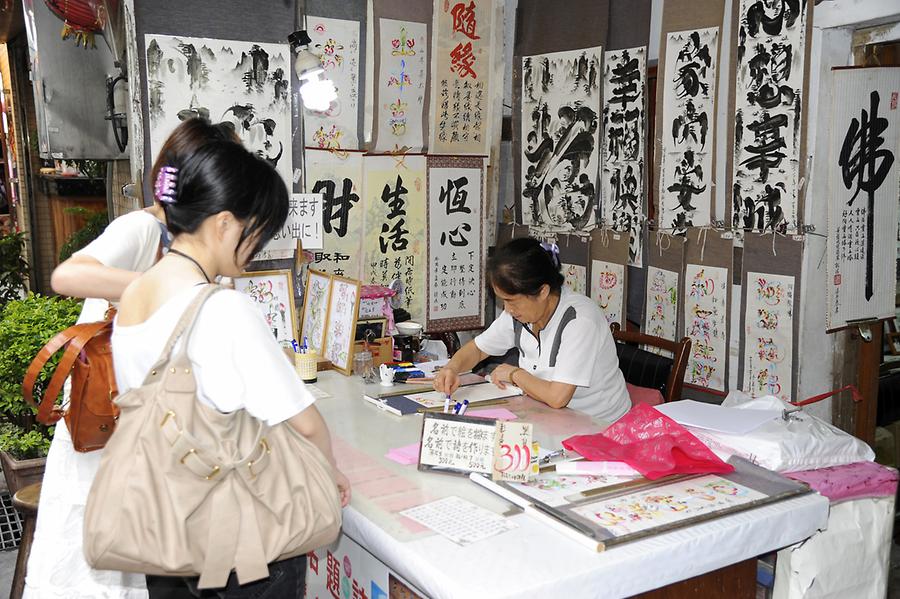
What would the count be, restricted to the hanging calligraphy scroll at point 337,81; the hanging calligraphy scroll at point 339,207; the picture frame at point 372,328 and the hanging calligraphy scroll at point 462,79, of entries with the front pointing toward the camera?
4

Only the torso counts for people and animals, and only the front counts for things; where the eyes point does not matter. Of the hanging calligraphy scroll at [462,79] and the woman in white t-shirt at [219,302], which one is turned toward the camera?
the hanging calligraphy scroll

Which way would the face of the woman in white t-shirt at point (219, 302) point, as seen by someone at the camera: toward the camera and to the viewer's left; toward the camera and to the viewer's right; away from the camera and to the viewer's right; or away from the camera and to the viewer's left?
away from the camera and to the viewer's right

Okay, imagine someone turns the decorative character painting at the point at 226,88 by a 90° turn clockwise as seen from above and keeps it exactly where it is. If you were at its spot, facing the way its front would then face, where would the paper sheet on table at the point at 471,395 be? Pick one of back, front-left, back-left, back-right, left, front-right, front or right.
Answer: back-left

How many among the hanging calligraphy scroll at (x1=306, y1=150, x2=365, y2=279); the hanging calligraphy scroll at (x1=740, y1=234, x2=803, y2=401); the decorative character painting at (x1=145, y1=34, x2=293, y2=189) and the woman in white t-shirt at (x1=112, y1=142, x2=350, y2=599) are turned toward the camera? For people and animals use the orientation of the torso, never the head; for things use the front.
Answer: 3

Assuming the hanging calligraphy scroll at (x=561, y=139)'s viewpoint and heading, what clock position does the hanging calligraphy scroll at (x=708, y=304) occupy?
the hanging calligraphy scroll at (x=708, y=304) is roughly at 9 o'clock from the hanging calligraphy scroll at (x=561, y=139).

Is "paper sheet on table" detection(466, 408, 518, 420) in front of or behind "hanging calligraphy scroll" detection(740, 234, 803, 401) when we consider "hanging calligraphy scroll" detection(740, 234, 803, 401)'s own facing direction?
in front

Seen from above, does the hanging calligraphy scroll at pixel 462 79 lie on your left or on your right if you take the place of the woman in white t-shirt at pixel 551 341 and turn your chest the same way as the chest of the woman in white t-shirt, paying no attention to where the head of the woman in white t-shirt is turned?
on your right

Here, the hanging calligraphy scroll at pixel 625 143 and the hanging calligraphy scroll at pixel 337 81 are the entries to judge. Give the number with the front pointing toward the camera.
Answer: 2

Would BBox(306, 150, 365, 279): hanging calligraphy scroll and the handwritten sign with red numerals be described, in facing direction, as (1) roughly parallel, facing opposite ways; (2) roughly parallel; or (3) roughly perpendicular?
roughly parallel

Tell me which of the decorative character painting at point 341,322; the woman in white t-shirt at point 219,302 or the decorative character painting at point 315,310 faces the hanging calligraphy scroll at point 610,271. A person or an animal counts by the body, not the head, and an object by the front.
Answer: the woman in white t-shirt

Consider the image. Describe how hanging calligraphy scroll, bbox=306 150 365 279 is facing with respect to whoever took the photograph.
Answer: facing the viewer

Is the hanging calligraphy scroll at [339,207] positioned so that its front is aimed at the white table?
yes

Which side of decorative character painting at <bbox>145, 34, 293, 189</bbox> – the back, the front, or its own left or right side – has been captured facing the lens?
front

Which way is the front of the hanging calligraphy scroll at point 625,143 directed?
toward the camera

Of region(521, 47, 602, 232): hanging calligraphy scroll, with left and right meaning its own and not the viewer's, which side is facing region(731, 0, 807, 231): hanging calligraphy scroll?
left
